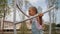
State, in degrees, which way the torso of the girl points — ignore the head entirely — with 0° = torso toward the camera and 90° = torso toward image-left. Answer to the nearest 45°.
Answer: approximately 45°
